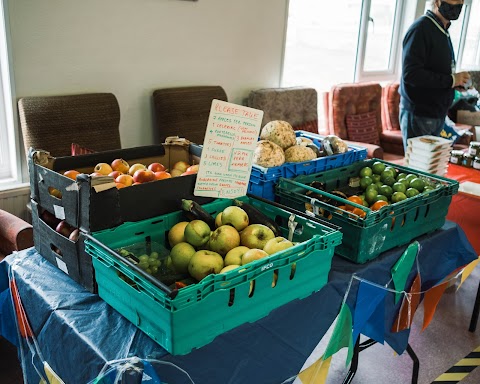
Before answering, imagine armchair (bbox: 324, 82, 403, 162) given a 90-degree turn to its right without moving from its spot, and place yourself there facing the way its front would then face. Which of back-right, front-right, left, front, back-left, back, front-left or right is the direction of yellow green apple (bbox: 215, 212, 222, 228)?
front-left

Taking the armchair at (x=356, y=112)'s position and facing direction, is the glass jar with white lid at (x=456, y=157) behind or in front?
in front

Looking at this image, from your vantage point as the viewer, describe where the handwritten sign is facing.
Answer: facing the viewer

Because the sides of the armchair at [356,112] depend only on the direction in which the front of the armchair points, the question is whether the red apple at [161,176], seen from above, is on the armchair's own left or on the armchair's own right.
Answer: on the armchair's own right

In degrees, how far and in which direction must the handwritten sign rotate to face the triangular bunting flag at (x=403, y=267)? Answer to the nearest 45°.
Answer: approximately 90° to its left

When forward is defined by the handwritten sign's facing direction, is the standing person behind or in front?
behind

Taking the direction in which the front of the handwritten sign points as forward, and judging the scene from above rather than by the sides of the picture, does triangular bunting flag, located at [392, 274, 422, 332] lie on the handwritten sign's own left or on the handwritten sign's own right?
on the handwritten sign's own left

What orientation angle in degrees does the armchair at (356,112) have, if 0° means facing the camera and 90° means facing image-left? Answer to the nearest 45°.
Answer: approximately 315°

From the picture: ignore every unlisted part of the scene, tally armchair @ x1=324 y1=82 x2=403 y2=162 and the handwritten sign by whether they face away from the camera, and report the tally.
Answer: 0

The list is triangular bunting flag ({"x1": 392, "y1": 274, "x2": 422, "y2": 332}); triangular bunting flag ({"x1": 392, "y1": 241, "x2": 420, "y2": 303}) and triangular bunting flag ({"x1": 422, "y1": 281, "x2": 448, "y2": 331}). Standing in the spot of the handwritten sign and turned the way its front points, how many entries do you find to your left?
3

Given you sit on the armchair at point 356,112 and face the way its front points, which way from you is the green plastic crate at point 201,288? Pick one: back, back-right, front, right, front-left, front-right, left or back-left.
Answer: front-right
